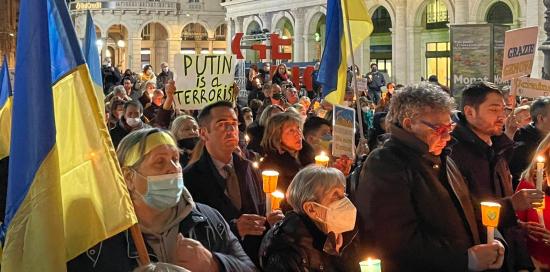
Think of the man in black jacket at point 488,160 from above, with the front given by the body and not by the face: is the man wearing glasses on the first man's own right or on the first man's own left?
on the first man's own right

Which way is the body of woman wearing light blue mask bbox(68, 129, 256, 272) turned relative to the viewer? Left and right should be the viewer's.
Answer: facing the viewer and to the right of the viewer

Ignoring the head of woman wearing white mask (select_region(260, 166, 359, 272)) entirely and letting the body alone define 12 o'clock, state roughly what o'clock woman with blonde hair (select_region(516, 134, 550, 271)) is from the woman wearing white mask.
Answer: The woman with blonde hair is roughly at 9 o'clock from the woman wearing white mask.

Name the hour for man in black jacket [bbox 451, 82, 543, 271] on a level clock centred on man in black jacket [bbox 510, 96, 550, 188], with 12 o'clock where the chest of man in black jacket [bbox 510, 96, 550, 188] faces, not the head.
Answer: man in black jacket [bbox 451, 82, 543, 271] is roughly at 3 o'clock from man in black jacket [bbox 510, 96, 550, 188].

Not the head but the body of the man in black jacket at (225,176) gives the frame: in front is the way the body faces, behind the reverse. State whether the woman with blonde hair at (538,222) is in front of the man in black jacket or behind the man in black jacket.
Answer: in front

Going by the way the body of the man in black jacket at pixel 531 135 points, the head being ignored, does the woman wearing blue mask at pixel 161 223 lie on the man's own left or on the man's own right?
on the man's own right

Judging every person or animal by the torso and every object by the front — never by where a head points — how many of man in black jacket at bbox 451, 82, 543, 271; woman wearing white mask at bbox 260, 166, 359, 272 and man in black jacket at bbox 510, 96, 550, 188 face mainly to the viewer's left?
0

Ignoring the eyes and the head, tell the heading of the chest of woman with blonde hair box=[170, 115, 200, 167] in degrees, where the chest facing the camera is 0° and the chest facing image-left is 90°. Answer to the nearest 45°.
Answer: approximately 315°

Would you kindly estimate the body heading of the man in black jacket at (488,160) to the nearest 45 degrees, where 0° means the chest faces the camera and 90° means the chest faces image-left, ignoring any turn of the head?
approximately 315°

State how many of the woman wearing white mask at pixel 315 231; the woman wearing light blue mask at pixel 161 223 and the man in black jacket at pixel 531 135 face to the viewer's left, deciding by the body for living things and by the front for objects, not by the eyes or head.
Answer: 0

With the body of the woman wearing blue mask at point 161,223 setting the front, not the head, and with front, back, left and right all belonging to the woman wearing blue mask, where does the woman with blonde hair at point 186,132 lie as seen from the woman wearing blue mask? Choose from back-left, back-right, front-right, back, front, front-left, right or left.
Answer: back-left
